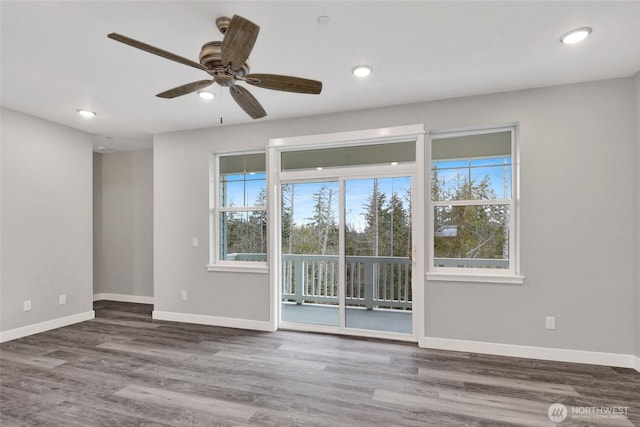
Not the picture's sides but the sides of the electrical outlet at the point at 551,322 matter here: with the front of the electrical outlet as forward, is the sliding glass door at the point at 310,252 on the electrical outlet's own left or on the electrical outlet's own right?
on the electrical outlet's own right

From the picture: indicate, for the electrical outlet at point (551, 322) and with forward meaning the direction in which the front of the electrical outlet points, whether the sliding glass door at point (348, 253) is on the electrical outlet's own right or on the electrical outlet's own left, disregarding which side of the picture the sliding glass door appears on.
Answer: on the electrical outlet's own right

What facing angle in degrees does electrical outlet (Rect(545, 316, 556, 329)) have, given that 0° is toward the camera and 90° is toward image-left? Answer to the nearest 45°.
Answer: approximately 0°
